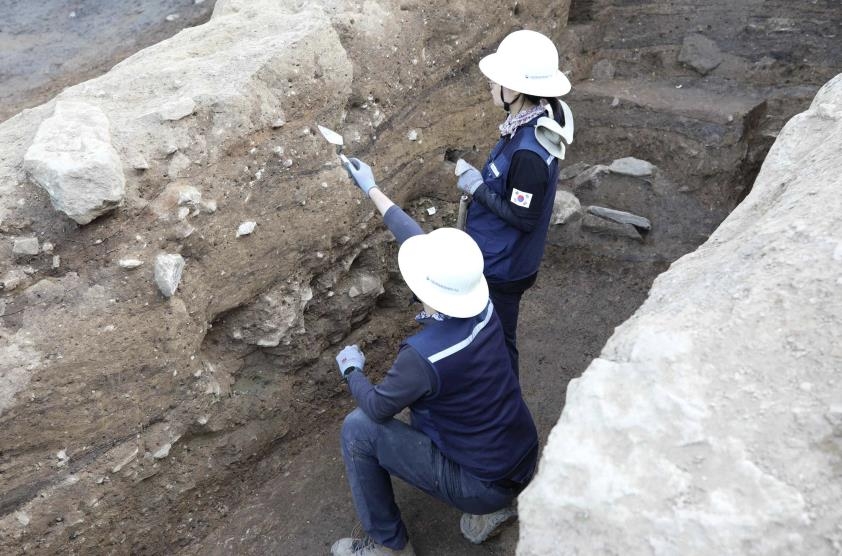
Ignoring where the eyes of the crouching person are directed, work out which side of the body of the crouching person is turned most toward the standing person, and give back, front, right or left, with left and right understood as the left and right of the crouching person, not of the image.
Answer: right

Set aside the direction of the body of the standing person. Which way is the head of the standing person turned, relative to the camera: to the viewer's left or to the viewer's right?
to the viewer's left

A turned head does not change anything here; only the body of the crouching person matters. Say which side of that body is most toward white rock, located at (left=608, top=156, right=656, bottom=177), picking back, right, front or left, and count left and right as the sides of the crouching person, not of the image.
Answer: right

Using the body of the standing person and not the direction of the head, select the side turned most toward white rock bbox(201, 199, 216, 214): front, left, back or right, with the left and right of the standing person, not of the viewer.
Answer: front

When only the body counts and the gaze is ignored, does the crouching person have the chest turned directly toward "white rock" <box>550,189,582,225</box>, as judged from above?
no

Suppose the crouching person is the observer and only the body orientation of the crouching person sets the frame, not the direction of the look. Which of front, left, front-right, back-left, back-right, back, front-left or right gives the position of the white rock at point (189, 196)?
front

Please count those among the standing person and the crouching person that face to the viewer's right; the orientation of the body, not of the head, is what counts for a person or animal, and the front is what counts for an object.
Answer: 0

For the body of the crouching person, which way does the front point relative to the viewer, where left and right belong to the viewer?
facing away from the viewer and to the left of the viewer

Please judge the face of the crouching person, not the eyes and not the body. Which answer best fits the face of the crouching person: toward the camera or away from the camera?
away from the camera

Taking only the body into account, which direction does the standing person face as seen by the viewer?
to the viewer's left

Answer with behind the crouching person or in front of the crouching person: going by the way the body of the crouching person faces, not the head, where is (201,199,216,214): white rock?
in front
